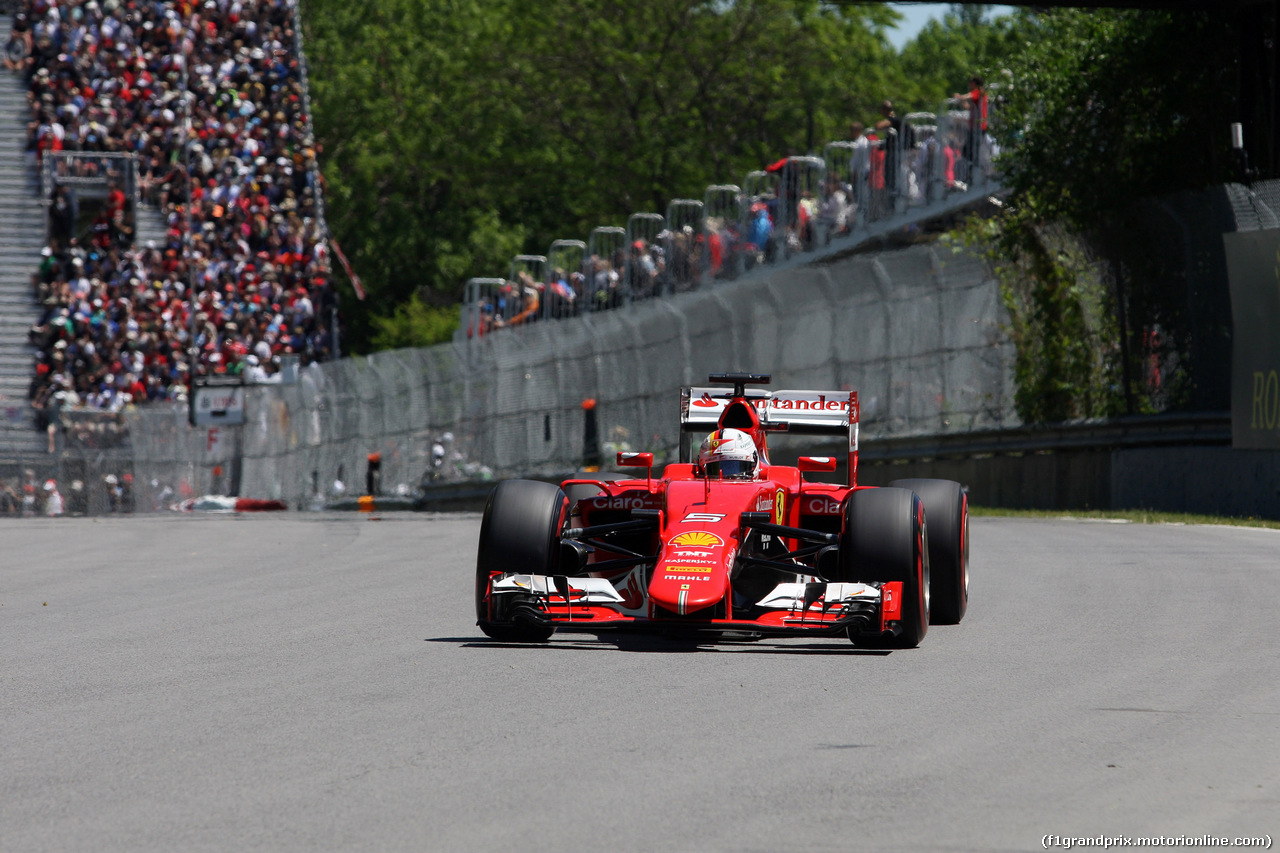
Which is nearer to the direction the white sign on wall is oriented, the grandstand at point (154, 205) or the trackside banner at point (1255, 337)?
the trackside banner

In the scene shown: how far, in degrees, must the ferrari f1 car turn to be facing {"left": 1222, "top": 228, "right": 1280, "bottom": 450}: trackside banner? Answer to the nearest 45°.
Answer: approximately 135° to its left

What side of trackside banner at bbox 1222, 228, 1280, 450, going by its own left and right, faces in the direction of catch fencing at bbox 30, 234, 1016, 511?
right

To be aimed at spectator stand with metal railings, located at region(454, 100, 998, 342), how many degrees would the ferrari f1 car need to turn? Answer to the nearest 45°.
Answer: approximately 180°

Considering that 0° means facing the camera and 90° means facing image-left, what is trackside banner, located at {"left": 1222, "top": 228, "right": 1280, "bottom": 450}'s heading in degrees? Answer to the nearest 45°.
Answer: approximately 45°

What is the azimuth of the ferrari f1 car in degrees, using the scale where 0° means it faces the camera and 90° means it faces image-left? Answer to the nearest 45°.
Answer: approximately 0°

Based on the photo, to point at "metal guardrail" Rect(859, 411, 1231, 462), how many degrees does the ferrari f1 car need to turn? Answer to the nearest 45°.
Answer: approximately 180°

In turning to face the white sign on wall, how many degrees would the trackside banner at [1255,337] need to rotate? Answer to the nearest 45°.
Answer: approximately 90° to its right
